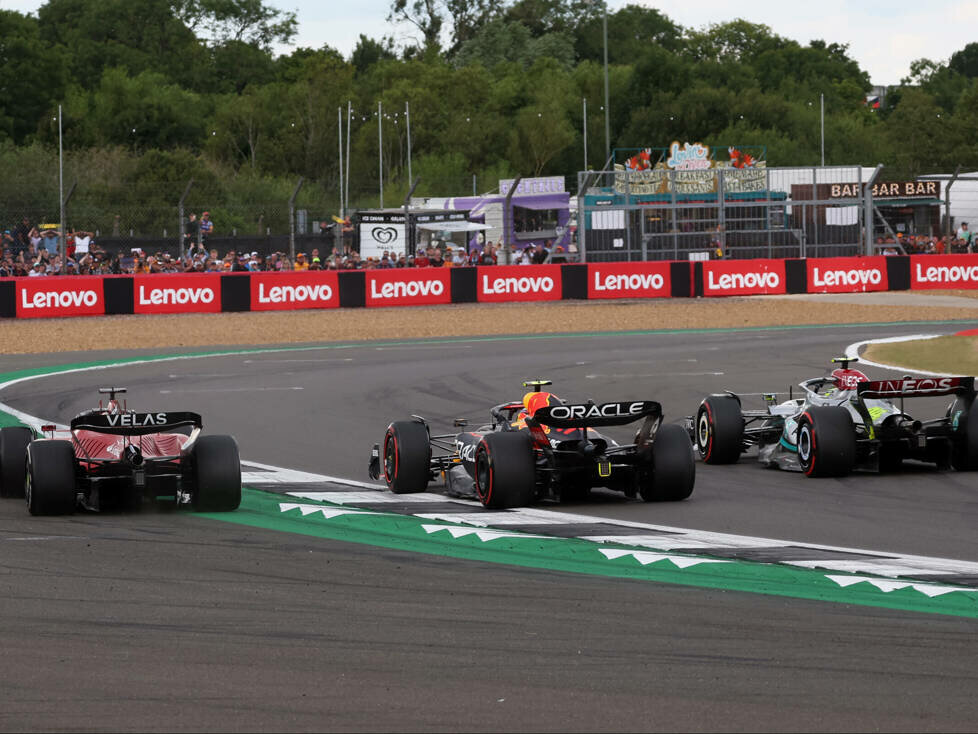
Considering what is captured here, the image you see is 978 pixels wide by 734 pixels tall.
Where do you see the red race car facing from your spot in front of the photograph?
facing away from the viewer

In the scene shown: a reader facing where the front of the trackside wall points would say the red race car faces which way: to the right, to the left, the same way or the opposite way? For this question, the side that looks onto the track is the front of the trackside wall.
the opposite way

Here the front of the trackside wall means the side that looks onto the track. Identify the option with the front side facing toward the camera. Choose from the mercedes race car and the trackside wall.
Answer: the trackside wall

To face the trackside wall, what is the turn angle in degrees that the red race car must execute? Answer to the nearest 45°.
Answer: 0° — it already faces it

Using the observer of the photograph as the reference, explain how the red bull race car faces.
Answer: facing away from the viewer and to the left of the viewer

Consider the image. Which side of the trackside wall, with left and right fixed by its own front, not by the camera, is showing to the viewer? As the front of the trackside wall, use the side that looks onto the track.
front

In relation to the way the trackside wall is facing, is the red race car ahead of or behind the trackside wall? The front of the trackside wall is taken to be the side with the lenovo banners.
ahead

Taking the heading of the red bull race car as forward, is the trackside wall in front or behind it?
in front

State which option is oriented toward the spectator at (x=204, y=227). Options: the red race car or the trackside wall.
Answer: the red race car

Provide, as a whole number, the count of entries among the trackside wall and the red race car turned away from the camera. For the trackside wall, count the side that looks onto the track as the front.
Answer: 1

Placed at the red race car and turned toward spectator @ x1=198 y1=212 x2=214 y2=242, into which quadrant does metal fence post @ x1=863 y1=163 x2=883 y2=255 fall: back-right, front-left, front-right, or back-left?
front-right

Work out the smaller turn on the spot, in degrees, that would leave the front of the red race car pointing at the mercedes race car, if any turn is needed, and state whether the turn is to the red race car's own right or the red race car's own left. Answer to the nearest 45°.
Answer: approximately 90° to the red race car's own right

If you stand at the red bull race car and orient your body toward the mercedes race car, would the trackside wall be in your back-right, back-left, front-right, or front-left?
front-left
